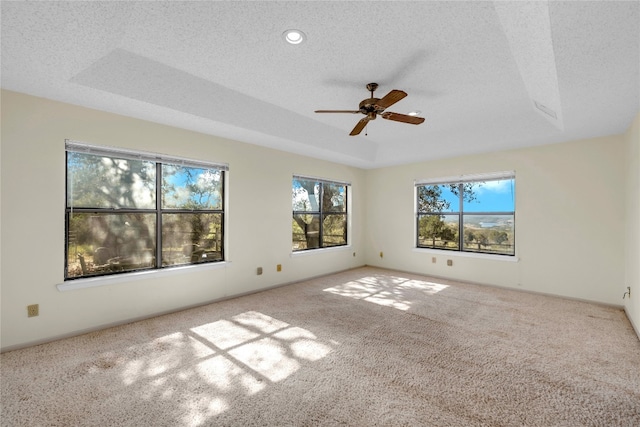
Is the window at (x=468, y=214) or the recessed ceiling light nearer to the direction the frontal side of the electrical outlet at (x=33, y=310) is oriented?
the recessed ceiling light

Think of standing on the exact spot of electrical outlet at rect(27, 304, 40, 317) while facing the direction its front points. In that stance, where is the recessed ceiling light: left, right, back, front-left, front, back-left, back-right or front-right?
front-left

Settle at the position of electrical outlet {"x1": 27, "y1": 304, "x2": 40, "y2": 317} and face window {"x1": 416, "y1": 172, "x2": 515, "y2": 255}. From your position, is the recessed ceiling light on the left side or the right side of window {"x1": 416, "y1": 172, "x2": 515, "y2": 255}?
right

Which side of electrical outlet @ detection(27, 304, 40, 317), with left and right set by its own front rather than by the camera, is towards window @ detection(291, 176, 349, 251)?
left

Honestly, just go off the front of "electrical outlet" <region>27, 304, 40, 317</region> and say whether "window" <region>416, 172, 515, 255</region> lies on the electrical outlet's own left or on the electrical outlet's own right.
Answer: on the electrical outlet's own left
